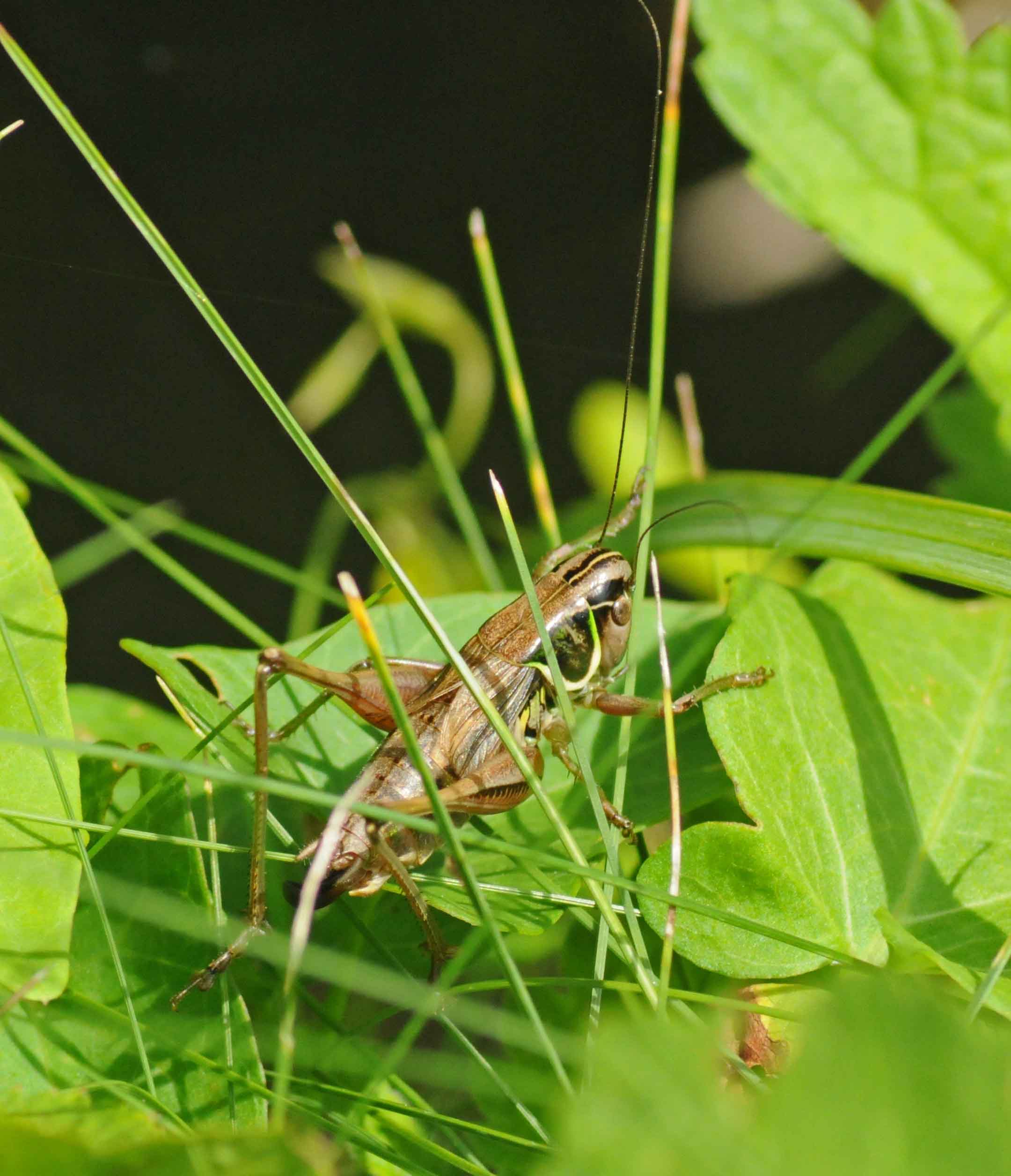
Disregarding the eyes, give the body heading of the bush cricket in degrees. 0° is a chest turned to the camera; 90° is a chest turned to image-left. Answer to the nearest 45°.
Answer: approximately 225°
